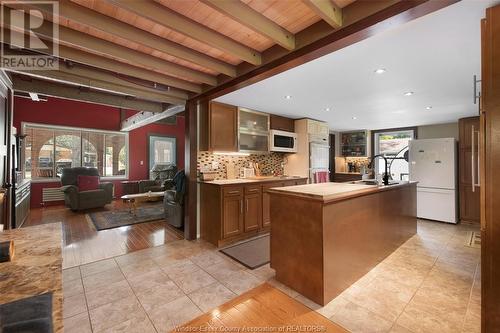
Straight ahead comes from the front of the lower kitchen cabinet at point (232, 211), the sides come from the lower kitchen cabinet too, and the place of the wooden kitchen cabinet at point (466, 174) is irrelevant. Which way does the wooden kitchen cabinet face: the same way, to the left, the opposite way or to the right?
to the right

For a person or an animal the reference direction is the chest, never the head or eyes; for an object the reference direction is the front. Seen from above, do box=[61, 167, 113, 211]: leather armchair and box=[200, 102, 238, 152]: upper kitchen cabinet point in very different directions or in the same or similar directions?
same or similar directions

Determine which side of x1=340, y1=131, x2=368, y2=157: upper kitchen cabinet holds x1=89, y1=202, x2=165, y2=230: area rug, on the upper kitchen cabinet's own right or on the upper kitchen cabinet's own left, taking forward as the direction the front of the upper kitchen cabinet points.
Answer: on the upper kitchen cabinet's own right

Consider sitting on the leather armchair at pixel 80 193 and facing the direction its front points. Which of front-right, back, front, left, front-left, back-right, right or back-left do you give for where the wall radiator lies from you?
back

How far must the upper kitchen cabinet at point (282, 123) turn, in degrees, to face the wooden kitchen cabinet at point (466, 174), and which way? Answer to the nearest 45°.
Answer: approximately 45° to its left

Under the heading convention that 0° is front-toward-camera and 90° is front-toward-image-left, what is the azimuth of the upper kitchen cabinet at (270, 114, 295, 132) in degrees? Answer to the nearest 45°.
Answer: approximately 315°

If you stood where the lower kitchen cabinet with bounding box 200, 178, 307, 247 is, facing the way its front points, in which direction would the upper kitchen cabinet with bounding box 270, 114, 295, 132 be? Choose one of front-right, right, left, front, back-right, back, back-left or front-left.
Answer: left

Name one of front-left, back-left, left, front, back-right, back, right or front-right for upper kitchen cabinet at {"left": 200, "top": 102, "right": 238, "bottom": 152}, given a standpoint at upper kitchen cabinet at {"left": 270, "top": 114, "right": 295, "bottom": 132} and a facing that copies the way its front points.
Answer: right

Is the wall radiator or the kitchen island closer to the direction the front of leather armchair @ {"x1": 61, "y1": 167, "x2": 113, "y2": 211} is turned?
the kitchen island

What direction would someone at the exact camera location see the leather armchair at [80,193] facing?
facing the viewer and to the right of the viewer

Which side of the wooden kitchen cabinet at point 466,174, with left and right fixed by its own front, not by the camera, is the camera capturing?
front

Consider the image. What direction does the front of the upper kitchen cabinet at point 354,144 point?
toward the camera

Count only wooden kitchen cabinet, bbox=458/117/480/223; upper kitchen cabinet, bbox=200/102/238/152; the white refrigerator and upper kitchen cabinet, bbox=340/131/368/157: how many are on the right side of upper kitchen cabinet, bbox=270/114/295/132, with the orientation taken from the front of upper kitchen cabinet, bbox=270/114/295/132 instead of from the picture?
1

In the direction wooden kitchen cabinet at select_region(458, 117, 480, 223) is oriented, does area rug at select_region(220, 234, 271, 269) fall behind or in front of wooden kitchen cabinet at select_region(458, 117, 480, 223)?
in front

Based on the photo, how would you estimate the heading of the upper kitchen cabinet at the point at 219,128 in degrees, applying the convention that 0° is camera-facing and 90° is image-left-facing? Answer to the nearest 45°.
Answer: approximately 315°

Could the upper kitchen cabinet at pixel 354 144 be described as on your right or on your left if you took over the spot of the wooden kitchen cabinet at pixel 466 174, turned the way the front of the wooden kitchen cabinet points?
on your right
